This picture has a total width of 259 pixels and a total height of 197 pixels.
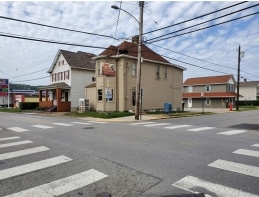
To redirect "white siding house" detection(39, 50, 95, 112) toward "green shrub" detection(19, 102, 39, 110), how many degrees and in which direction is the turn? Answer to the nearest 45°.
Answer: approximately 90° to its right

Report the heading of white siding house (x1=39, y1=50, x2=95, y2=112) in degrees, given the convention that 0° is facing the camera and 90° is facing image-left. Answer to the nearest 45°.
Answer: approximately 45°

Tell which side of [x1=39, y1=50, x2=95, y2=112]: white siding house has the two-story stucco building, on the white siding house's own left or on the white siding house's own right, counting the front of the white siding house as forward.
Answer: on the white siding house's own left
